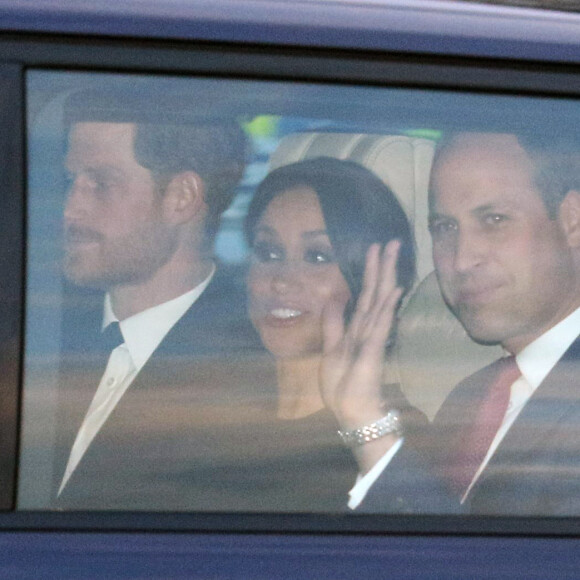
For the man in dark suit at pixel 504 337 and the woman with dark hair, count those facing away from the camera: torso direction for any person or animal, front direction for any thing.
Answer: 0

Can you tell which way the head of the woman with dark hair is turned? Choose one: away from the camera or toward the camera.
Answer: toward the camera

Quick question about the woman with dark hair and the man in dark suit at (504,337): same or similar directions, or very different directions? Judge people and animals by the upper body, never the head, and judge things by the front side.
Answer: same or similar directions

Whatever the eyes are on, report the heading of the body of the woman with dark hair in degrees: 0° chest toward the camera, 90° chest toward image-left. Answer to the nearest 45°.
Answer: approximately 45°

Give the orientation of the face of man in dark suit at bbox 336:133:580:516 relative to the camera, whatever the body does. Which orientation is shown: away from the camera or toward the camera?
toward the camera

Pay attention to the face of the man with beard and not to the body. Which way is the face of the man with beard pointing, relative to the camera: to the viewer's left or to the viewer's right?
to the viewer's left
